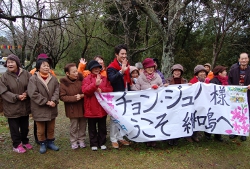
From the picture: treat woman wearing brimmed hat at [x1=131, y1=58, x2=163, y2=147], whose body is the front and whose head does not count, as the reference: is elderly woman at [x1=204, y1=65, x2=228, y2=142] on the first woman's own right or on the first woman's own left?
on the first woman's own left

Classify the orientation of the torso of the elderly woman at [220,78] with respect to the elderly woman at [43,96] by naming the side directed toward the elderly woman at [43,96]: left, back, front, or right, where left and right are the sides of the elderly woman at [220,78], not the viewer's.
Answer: right

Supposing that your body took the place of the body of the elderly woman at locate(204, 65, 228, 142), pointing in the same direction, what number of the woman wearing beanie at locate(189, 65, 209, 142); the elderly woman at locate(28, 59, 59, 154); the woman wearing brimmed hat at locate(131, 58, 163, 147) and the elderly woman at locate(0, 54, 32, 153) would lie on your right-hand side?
4

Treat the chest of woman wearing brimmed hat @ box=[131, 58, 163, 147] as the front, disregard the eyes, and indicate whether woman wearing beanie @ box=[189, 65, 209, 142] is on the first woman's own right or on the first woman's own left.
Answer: on the first woman's own left

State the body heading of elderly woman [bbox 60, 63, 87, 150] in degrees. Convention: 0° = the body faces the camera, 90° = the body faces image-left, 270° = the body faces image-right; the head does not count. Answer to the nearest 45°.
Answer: approximately 315°

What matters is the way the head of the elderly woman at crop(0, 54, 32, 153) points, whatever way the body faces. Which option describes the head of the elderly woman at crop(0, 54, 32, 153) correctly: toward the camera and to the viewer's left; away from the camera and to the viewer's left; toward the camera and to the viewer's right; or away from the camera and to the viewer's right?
toward the camera and to the viewer's left

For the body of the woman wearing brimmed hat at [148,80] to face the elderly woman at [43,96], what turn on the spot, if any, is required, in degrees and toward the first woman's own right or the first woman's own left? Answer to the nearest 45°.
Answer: approximately 90° to the first woman's own right

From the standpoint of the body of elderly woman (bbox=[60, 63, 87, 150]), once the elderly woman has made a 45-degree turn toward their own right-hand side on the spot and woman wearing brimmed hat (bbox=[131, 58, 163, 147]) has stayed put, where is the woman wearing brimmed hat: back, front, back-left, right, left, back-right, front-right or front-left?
left

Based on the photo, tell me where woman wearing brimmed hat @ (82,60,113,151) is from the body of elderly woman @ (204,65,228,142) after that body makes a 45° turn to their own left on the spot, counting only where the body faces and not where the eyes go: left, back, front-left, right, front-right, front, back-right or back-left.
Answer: back-right

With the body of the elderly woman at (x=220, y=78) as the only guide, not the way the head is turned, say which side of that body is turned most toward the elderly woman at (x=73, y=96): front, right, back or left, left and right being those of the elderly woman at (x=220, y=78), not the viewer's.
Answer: right

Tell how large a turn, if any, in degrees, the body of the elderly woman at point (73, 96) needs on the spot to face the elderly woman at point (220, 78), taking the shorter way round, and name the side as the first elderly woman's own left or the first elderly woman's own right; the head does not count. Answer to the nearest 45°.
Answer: approximately 45° to the first elderly woman's own left

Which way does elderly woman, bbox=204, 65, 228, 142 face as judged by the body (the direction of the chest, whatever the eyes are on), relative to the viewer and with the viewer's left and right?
facing the viewer and to the right of the viewer

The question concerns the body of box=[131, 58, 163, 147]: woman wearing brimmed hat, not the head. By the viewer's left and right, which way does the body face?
facing the viewer

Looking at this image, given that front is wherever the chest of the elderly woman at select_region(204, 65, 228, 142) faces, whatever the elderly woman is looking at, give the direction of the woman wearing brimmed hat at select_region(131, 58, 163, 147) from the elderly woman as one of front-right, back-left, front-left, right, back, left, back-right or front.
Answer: right

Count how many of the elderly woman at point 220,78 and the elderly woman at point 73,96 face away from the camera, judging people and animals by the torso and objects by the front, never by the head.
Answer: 0
